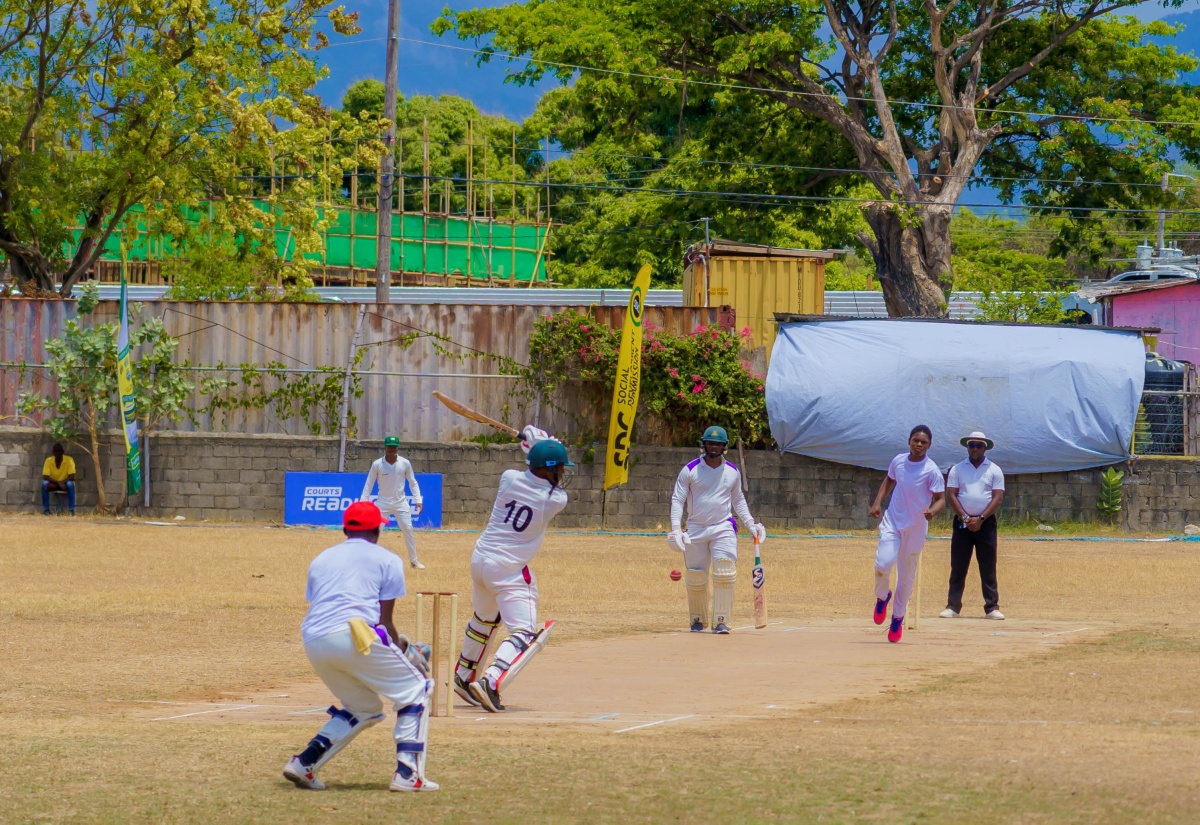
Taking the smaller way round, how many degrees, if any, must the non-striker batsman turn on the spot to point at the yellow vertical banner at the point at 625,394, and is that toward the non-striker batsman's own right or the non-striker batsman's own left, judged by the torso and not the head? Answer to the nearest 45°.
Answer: approximately 180°

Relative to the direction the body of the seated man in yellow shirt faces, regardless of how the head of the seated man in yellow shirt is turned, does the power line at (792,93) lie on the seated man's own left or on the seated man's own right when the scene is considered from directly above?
on the seated man's own left

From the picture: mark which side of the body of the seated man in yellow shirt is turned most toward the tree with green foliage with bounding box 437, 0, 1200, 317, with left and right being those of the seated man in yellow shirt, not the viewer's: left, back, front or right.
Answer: left

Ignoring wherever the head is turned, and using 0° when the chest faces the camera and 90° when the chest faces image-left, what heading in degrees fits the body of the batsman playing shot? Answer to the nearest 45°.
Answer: approximately 225°

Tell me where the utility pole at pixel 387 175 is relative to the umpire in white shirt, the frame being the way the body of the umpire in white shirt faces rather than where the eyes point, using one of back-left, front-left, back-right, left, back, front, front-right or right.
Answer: back-right

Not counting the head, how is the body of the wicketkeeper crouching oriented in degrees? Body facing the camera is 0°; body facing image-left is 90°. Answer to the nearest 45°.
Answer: approximately 225°

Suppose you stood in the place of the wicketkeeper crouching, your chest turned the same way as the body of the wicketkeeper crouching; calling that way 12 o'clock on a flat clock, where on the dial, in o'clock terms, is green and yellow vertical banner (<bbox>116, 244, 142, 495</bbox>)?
The green and yellow vertical banner is roughly at 10 o'clock from the wicketkeeper crouching.

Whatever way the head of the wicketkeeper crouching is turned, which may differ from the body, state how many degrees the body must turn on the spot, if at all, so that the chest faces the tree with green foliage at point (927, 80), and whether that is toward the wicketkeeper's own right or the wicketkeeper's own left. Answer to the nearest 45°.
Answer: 0° — they already face it

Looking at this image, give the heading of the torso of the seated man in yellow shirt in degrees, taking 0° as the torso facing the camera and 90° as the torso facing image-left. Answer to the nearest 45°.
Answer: approximately 0°

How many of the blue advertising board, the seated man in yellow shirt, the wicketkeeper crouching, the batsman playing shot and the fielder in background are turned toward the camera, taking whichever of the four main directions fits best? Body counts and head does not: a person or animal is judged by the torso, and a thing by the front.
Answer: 3

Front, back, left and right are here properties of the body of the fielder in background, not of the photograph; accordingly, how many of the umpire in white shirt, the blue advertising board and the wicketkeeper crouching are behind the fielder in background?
1
